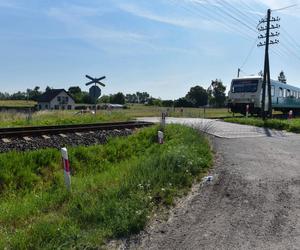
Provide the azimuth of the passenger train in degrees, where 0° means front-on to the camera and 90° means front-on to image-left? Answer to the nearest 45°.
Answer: approximately 45°
